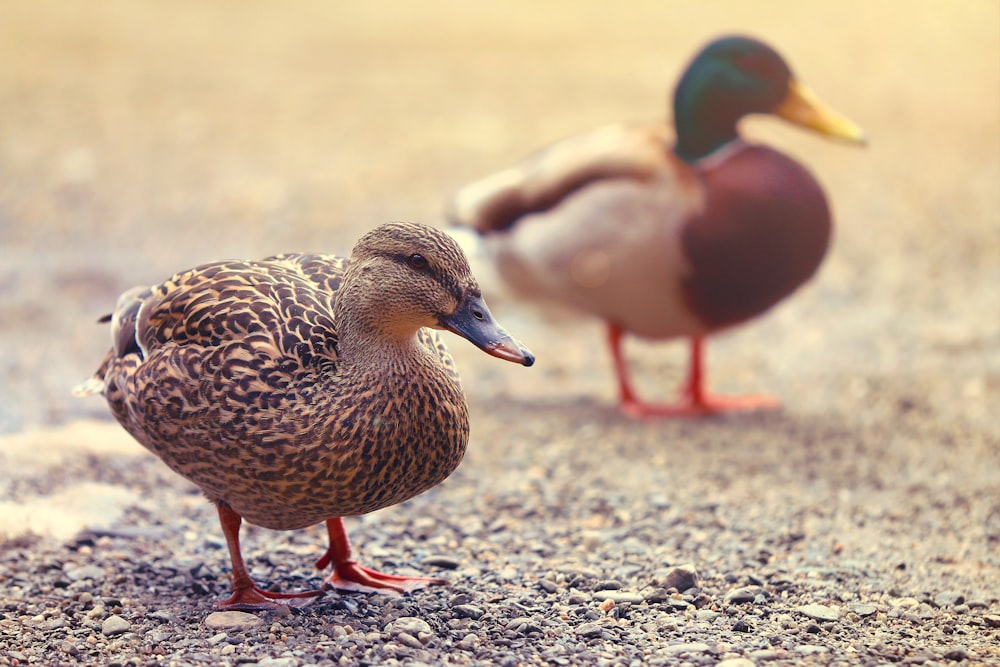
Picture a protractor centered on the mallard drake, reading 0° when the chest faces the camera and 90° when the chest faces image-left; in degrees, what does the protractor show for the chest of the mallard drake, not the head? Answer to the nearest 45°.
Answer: approximately 270°

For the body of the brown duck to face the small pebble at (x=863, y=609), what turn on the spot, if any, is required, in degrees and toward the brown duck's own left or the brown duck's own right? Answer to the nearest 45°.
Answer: approximately 45° to the brown duck's own left
